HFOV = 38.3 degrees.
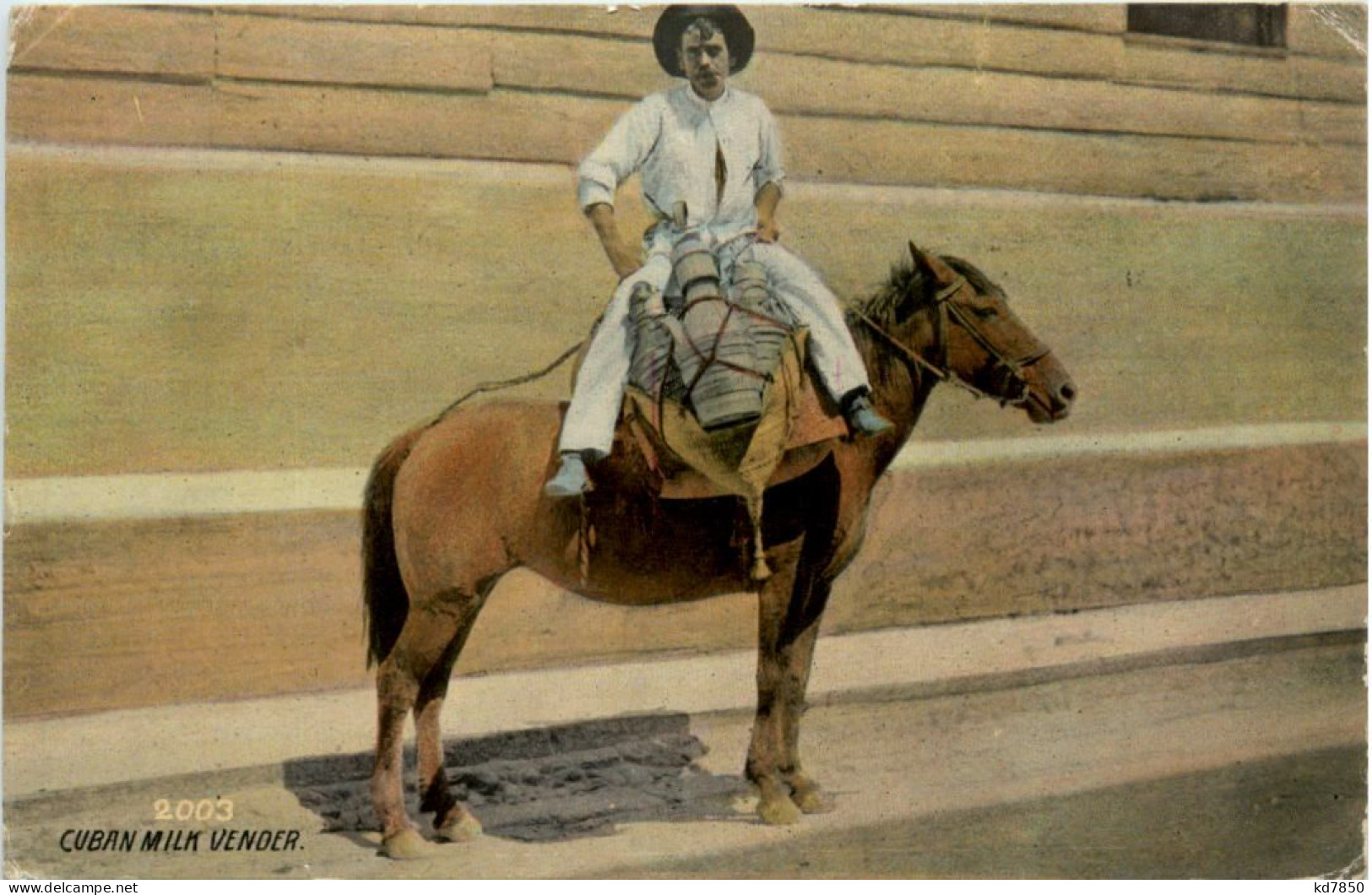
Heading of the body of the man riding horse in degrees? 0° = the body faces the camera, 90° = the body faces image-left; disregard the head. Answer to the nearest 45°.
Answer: approximately 0°

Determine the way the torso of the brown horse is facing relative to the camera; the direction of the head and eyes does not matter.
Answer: to the viewer's right
